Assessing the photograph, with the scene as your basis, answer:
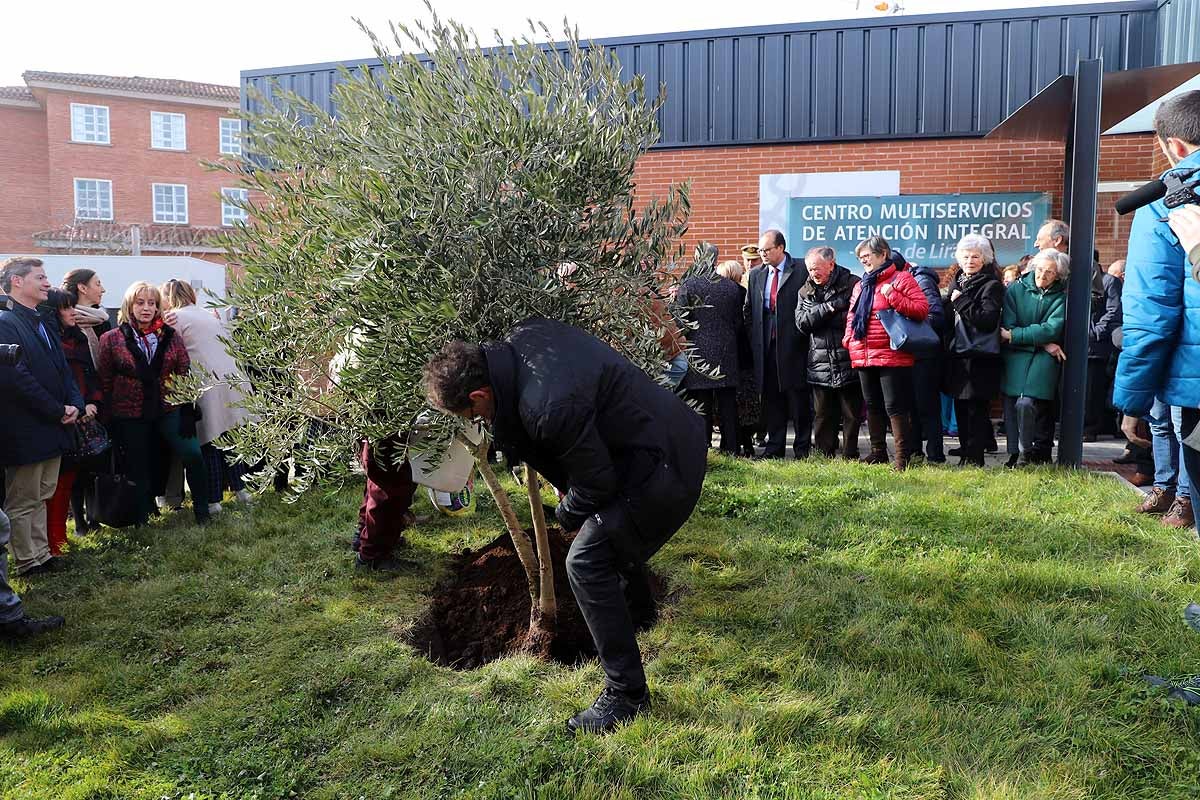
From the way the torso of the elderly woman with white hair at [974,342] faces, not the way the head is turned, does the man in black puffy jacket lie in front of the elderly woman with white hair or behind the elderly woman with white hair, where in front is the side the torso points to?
in front

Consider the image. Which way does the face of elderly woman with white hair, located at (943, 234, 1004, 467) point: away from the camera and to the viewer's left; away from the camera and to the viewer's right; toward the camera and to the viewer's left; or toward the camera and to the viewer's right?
toward the camera and to the viewer's left

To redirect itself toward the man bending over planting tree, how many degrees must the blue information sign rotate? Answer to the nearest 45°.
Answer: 0° — it already faces them

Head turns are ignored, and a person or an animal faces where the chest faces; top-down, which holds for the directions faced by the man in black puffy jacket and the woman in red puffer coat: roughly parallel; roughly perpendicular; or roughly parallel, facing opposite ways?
roughly parallel

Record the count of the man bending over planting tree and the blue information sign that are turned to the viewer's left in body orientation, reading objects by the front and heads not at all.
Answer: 1

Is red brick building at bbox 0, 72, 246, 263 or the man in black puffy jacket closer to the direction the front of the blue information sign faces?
the man in black puffy jacket

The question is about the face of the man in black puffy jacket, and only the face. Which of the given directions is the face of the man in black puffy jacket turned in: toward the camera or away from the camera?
toward the camera

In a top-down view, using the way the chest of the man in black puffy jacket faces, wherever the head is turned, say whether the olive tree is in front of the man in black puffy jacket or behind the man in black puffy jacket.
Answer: in front

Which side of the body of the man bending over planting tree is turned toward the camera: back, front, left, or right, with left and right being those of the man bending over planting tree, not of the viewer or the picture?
left

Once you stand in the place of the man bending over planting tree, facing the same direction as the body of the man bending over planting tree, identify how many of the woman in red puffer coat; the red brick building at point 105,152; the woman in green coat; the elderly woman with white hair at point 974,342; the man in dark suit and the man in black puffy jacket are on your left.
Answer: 0

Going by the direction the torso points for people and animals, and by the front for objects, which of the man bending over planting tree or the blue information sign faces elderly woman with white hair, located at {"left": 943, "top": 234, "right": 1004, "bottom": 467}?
the blue information sign

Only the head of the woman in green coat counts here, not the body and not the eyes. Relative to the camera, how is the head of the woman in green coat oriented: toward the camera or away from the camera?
toward the camera

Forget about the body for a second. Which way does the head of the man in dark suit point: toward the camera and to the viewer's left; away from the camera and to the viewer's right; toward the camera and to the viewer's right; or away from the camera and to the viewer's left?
toward the camera and to the viewer's left

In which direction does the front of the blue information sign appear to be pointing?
toward the camera

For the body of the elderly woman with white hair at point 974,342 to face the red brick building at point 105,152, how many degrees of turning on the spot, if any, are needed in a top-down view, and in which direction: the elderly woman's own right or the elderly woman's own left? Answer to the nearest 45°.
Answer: approximately 90° to the elderly woman's own right

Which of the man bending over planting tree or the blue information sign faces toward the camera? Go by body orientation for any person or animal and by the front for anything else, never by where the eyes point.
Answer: the blue information sign

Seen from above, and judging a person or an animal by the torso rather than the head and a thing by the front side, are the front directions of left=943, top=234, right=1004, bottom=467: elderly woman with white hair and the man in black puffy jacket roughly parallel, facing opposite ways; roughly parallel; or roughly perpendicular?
roughly parallel
